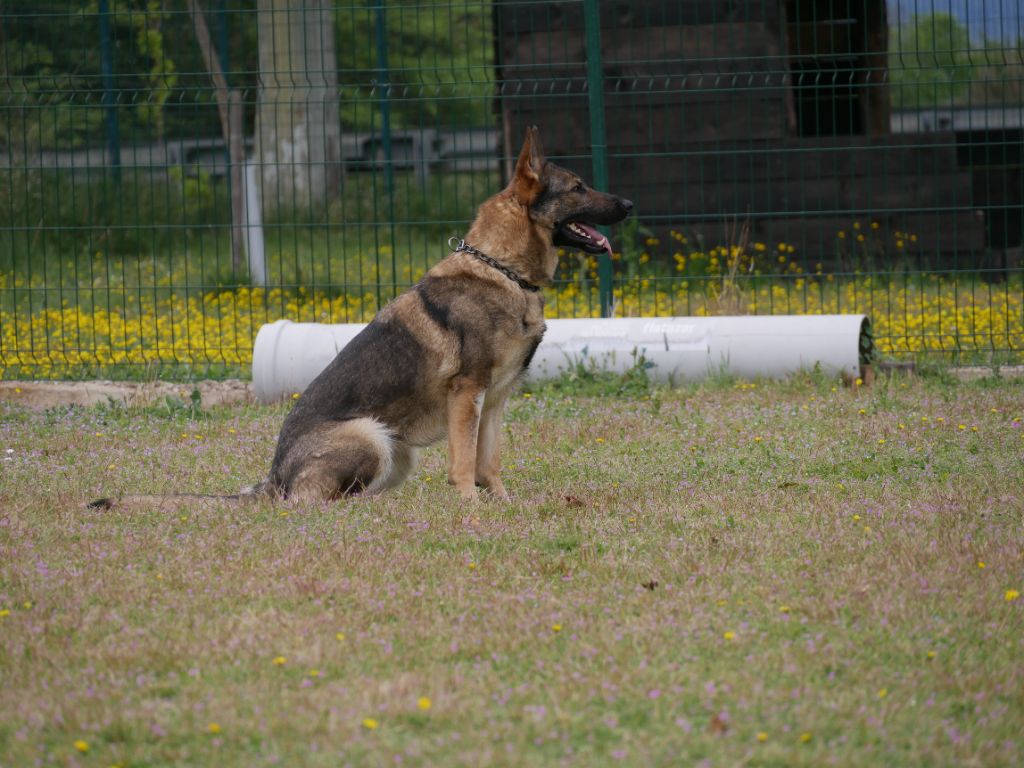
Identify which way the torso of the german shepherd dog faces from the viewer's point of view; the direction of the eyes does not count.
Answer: to the viewer's right

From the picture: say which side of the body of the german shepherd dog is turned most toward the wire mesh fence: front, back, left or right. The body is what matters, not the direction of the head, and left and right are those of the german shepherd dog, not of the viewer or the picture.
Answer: left

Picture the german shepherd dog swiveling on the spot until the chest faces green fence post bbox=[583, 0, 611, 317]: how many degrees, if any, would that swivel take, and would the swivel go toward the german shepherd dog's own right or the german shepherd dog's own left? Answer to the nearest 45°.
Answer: approximately 90° to the german shepherd dog's own left

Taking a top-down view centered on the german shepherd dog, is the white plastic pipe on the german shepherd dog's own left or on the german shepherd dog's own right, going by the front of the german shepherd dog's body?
on the german shepherd dog's own left

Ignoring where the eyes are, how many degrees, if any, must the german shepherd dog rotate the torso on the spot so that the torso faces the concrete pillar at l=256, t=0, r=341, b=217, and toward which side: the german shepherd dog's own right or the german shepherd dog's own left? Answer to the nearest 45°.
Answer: approximately 90° to the german shepherd dog's own left
